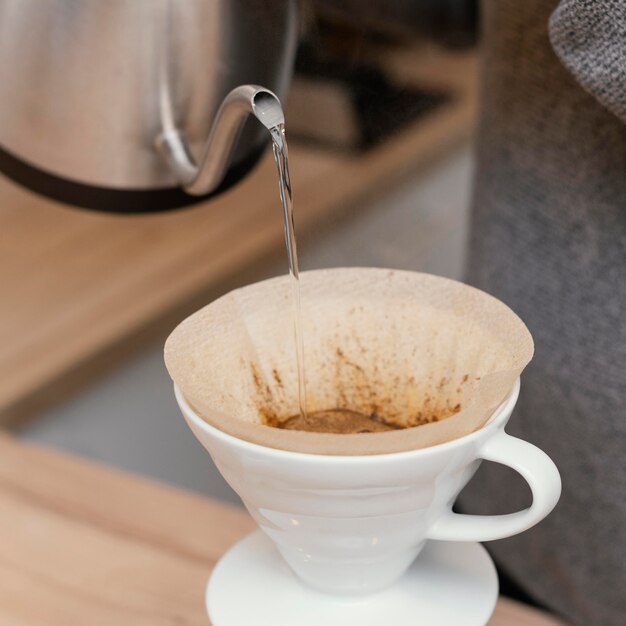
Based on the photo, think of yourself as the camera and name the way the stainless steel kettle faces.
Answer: facing the viewer and to the right of the viewer
